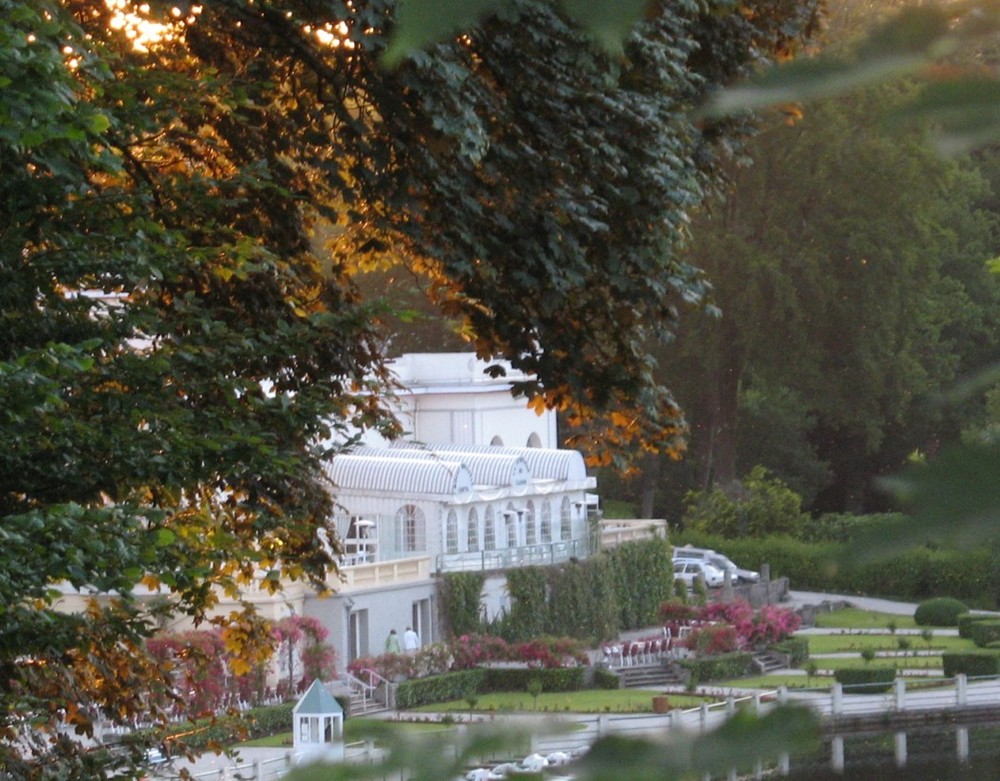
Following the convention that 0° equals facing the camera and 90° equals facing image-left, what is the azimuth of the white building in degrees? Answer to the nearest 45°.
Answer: approximately 315°

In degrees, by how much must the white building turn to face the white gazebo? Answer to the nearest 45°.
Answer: approximately 45° to its right

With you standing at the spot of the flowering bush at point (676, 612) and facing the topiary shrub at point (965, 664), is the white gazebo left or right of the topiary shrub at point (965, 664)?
right

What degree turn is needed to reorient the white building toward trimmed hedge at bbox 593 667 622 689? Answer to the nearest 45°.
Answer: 0° — it already faces it

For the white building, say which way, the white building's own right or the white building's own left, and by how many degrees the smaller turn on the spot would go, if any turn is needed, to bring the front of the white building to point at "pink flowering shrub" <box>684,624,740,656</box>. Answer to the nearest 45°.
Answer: approximately 45° to the white building's own left

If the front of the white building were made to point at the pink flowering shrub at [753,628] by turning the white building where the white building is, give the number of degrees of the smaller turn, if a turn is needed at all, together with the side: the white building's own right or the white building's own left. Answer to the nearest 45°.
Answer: approximately 45° to the white building's own left

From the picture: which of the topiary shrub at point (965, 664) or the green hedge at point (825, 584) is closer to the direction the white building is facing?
the topiary shrub

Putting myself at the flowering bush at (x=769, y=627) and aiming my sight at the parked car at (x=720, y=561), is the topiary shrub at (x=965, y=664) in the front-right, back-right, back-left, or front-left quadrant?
back-right

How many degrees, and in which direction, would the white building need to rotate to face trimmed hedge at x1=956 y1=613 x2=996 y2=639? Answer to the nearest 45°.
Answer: approximately 45° to its left

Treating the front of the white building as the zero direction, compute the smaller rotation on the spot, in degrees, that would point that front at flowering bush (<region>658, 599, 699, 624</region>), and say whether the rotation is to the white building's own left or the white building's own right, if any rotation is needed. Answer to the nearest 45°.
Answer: approximately 45° to the white building's own left

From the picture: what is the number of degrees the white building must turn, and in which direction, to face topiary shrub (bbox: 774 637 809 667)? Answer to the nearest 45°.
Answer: approximately 45° to its left

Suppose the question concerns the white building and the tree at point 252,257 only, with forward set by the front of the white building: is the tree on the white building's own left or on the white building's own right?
on the white building's own right
